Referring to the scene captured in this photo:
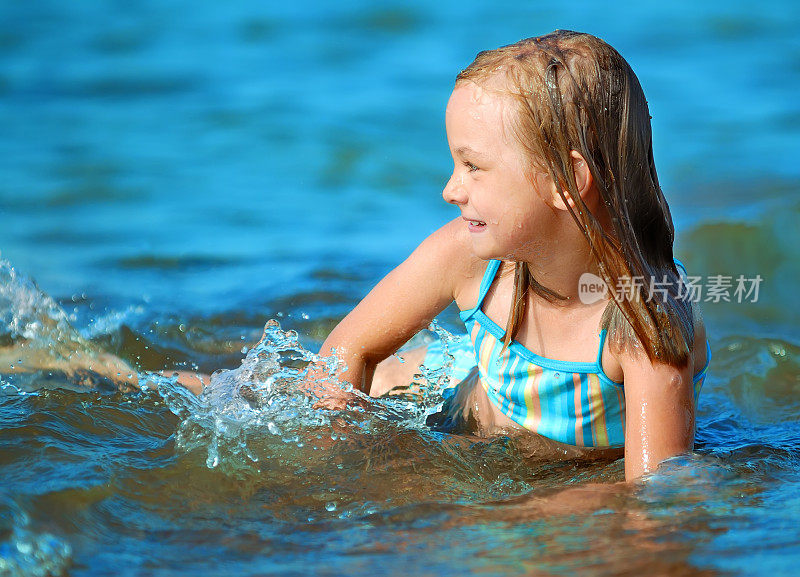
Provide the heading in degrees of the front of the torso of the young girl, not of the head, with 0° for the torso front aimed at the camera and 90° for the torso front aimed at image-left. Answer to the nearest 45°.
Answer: approximately 45°

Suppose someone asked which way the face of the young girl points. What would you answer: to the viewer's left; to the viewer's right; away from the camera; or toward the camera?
to the viewer's left
